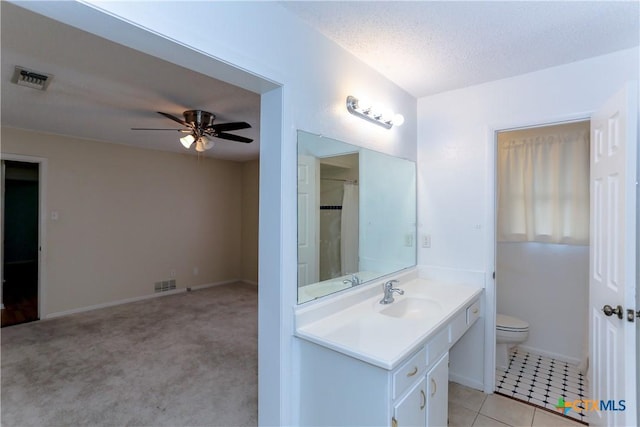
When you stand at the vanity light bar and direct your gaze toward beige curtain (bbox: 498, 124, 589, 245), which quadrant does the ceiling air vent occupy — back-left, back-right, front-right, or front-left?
back-left

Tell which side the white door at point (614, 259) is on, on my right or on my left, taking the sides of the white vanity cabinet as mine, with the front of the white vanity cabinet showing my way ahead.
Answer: on my left
